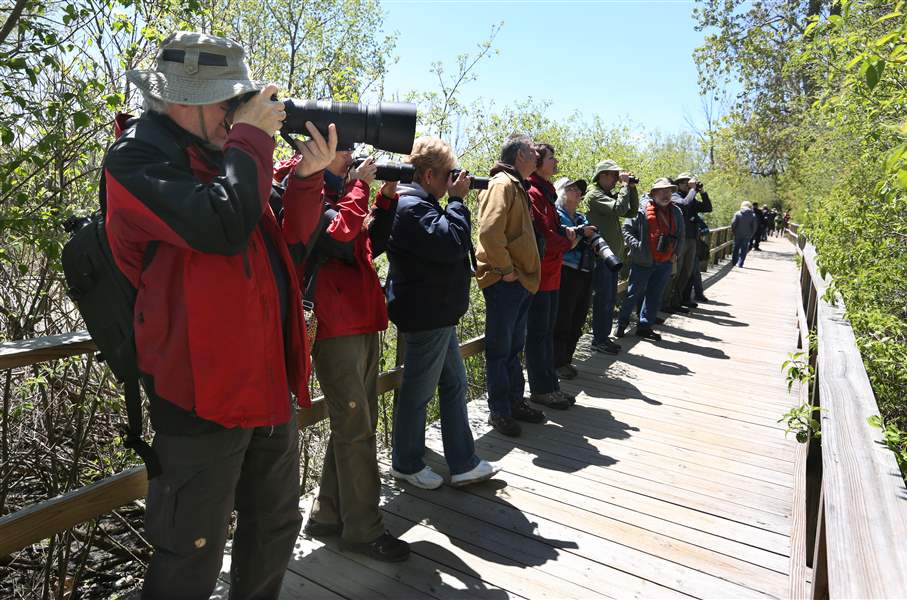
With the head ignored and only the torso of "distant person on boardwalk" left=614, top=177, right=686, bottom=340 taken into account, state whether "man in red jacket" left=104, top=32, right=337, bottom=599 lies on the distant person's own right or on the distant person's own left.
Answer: on the distant person's own right

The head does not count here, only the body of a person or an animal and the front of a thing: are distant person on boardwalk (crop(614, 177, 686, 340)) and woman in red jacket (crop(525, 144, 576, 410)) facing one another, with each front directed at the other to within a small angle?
no

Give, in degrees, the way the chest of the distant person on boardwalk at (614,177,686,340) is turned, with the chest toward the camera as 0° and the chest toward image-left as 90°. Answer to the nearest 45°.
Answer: approximately 315°

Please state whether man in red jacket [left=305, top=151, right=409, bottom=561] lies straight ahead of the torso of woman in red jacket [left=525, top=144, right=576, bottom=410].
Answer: no

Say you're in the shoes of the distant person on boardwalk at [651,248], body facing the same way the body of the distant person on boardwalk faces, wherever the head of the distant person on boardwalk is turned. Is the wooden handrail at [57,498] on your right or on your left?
on your right

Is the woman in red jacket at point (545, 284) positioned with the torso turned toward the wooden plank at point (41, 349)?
no

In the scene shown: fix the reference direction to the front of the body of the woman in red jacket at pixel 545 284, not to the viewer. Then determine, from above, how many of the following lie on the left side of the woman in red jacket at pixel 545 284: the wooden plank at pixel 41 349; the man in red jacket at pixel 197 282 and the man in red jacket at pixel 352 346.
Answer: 0

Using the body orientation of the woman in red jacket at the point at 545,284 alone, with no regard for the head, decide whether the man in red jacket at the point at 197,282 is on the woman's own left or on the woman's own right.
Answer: on the woman's own right

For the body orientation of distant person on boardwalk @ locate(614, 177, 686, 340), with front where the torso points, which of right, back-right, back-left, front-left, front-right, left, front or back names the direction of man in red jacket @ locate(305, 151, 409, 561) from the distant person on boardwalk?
front-right

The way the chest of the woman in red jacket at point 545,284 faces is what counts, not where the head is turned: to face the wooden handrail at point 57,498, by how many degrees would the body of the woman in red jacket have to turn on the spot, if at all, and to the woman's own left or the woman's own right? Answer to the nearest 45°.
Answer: approximately 135° to the woman's own right
